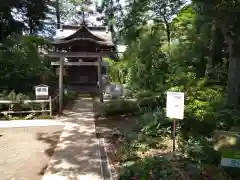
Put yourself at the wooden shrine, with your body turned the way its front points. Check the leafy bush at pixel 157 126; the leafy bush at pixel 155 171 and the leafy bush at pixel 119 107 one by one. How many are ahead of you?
3

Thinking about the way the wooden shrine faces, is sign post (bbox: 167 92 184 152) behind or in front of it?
in front

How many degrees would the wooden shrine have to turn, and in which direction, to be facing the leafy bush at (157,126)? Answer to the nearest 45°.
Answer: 0° — it already faces it

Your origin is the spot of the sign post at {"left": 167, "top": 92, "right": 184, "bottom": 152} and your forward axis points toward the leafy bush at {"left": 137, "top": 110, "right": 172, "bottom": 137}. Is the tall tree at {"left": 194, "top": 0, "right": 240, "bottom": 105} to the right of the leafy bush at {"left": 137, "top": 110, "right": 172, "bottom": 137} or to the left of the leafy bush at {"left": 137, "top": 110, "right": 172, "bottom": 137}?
right

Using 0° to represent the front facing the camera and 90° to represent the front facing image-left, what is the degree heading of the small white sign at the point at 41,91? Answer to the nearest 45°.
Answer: approximately 0°

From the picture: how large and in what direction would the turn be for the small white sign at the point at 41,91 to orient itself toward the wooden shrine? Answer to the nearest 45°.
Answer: approximately 135° to its left

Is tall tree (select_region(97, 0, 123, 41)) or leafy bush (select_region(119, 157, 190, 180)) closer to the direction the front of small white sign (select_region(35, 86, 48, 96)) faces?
the leafy bush

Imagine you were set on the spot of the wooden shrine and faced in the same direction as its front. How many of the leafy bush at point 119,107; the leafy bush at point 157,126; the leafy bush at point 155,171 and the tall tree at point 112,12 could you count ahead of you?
3

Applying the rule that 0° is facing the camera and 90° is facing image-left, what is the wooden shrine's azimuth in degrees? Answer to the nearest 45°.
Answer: approximately 0°

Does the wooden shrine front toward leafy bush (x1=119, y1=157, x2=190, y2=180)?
yes

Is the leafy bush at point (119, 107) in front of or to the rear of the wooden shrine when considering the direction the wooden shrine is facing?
in front

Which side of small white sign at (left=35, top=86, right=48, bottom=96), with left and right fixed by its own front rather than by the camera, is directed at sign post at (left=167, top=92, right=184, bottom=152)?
front

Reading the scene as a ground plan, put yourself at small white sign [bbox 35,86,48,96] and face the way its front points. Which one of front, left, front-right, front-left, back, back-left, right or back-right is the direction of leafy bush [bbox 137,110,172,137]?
front-left
